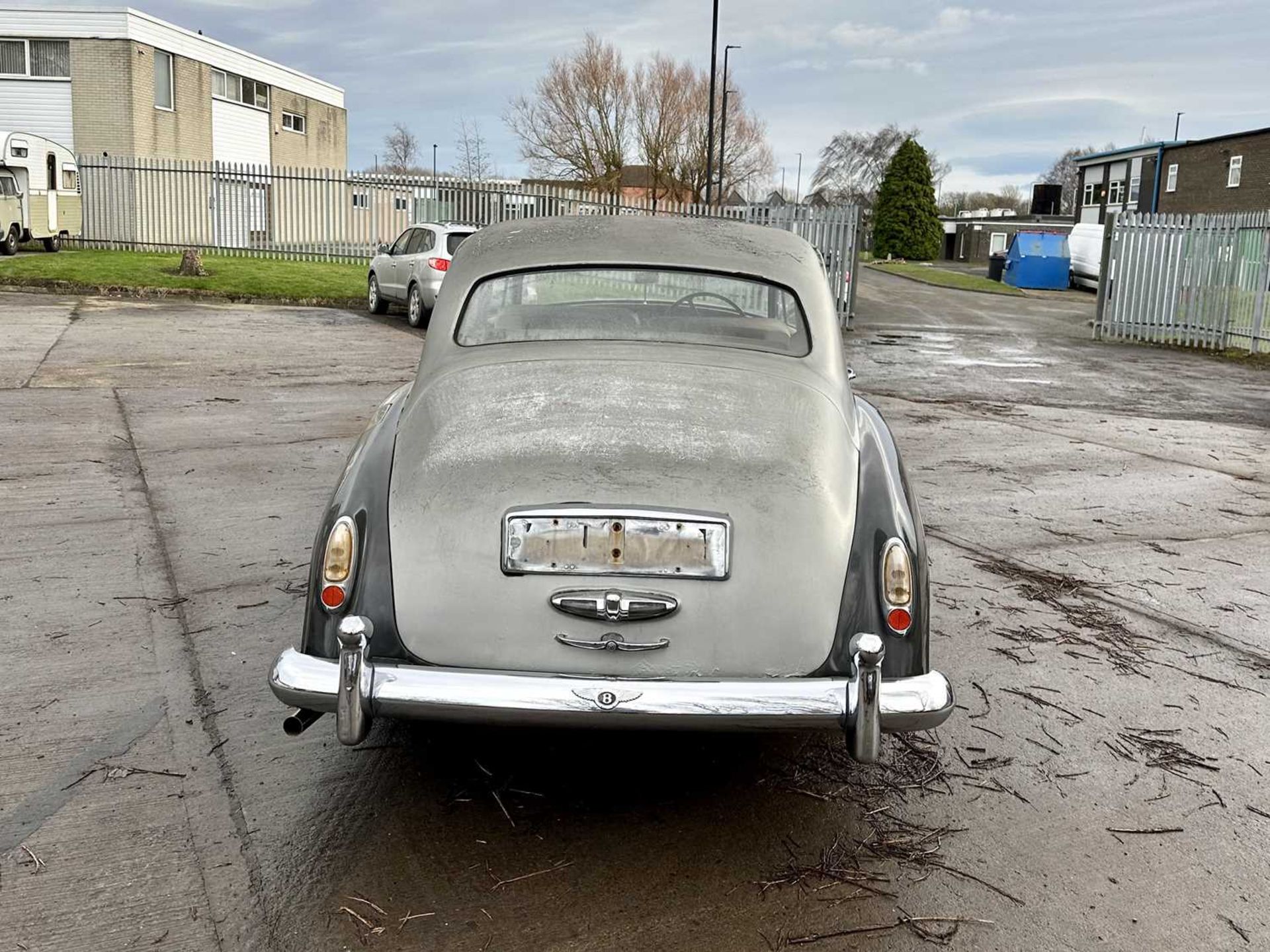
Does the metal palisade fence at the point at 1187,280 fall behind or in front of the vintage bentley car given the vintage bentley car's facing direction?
in front

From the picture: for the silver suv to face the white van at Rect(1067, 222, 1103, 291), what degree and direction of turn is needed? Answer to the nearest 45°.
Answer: approximately 90° to its right

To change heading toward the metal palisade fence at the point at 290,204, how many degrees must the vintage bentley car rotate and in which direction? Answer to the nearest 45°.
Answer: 0° — it already faces it

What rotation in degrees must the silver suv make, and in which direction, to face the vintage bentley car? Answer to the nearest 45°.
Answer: approximately 135° to its left

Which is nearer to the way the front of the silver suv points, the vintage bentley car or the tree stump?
the tree stump

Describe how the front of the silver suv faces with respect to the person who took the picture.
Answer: facing away from the viewer and to the left of the viewer

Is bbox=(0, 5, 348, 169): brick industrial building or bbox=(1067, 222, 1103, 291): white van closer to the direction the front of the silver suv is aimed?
the brick industrial building

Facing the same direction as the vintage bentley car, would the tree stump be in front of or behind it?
in front

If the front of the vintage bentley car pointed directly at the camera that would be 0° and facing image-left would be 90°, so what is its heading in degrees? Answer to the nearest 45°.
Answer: approximately 180°

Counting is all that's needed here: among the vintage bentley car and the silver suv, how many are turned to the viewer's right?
0

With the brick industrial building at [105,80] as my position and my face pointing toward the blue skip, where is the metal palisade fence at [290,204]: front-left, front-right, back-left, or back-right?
front-right

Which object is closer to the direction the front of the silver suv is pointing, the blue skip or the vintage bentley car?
the blue skip

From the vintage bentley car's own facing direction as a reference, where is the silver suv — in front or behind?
in front
